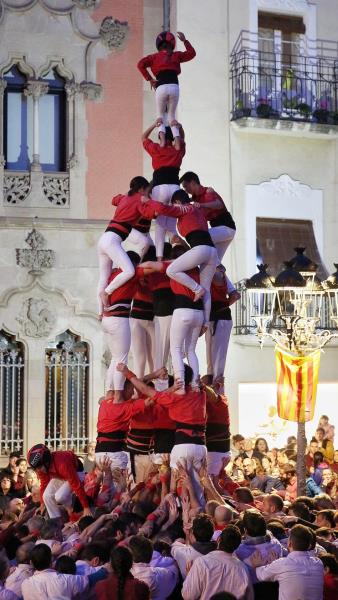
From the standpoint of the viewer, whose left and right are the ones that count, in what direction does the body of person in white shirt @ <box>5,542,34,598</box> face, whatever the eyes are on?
facing away from the viewer and to the right of the viewer

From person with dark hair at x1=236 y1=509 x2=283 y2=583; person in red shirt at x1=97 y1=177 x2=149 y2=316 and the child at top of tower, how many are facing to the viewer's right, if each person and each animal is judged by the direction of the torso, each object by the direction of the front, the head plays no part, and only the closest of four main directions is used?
1

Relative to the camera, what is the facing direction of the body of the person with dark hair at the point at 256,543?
away from the camera

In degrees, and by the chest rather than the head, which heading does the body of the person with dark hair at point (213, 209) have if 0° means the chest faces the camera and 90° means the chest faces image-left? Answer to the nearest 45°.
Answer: approximately 90°

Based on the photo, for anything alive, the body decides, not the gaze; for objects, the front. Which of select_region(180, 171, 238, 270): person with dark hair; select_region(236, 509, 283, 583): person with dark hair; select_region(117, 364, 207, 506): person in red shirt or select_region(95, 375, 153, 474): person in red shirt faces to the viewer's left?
select_region(180, 171, 238, 270): person with dark hair

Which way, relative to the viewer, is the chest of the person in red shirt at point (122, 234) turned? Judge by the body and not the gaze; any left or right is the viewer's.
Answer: facing to the right of the viewer

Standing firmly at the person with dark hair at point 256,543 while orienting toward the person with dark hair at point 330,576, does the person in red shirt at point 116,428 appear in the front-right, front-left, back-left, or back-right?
back-left
